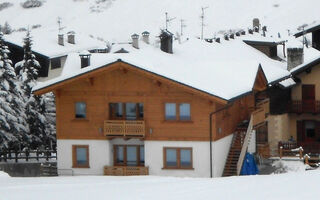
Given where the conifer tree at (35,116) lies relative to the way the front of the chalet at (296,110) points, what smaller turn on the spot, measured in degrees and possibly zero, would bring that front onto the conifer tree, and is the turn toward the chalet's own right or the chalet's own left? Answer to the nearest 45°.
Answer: approximately 90° to the chalet's own right

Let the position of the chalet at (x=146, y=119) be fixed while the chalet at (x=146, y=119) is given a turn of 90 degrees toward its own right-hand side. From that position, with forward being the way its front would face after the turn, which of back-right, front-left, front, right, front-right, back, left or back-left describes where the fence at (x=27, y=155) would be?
front-right

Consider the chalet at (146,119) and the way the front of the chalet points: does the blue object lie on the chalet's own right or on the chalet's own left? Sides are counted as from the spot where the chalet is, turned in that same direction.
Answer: on the chalet's own left

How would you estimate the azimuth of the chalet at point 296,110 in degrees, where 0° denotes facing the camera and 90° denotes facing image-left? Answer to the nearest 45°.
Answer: approximately 0°

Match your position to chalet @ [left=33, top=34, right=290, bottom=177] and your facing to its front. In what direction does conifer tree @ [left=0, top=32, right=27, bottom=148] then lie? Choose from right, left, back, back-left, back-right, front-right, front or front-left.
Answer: back-right

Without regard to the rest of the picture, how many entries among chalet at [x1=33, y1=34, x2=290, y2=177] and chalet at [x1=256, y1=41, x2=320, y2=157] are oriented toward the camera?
2

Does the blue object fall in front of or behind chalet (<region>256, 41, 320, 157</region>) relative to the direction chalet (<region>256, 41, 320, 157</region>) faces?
in front

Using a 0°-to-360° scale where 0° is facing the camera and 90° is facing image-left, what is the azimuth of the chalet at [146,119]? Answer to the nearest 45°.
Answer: approximately 0°
